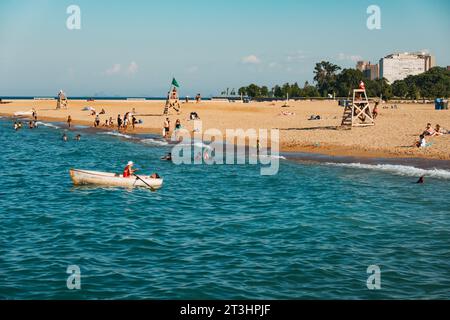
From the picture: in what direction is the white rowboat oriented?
to the viewer's left

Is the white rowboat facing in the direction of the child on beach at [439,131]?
no

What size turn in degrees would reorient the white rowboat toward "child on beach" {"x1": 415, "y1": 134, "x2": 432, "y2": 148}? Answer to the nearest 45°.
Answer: approximately 180°

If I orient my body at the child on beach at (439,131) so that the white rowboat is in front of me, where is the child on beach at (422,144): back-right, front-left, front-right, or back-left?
front-left
